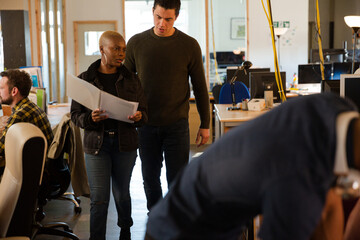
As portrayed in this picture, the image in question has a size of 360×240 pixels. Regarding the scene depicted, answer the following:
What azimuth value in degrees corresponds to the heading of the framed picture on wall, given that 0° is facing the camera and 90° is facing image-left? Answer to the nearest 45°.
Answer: approximately 0°

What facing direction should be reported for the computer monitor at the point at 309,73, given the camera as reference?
facing the viewer

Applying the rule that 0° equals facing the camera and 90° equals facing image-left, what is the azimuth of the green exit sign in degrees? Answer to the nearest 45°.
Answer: approximately 0°

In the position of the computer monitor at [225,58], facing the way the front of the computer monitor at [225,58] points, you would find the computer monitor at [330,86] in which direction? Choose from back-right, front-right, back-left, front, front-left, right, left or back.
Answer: front

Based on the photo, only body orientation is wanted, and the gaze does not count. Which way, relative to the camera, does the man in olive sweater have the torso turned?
toward the camera

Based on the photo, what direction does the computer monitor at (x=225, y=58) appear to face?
toward the camera

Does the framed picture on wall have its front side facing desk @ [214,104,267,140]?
yes

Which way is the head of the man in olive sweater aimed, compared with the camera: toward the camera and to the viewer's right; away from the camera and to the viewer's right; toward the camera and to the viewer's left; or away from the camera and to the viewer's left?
toward the camera and to the viewer's left

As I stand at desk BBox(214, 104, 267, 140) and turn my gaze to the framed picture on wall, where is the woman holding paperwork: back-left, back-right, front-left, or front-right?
back-left
